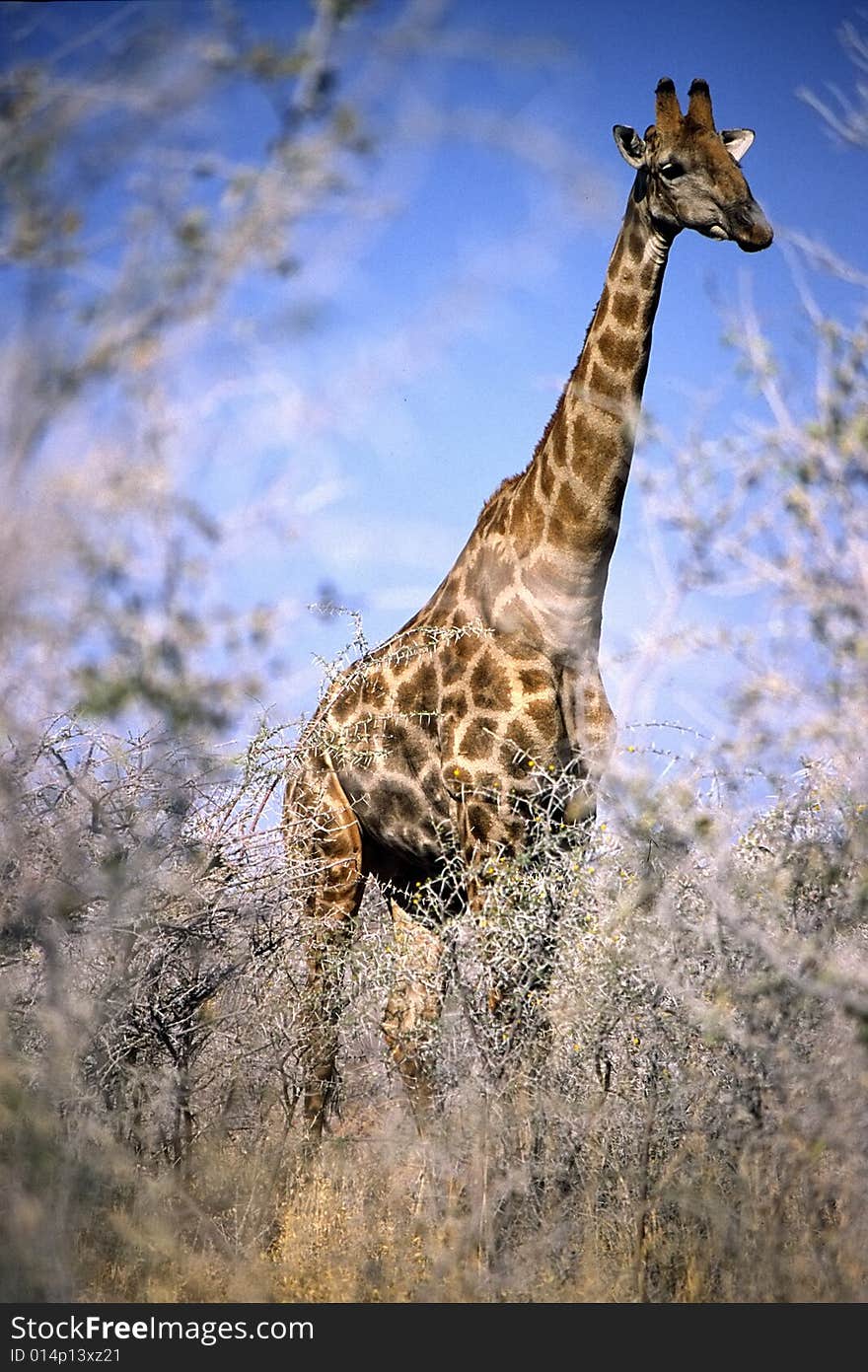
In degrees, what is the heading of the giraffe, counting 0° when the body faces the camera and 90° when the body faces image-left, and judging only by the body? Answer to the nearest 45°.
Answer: approximately 315°
